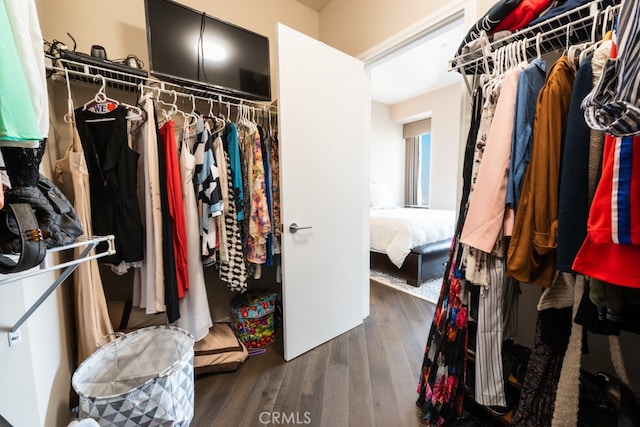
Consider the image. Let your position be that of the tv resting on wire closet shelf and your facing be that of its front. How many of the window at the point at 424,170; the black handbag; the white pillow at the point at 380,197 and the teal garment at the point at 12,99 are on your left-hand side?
2

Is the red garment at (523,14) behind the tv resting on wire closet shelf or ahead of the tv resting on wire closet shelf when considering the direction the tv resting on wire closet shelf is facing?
ahead

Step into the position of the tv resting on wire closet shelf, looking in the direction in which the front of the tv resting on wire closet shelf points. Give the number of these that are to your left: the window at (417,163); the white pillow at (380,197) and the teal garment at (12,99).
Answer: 2

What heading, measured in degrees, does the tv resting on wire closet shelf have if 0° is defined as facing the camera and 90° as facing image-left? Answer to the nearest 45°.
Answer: approximately 315°

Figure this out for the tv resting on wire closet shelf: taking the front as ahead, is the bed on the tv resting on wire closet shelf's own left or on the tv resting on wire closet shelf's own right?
on the tv resting on wire closet shelf's own left

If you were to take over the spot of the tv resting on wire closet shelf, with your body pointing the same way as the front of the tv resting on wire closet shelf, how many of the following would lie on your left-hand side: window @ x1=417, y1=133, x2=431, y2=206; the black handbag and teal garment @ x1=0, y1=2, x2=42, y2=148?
1

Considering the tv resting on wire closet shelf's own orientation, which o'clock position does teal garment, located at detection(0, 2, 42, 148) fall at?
The teal garment is roughly at 2 o'clock from the tv resting on wire closet shelf.
